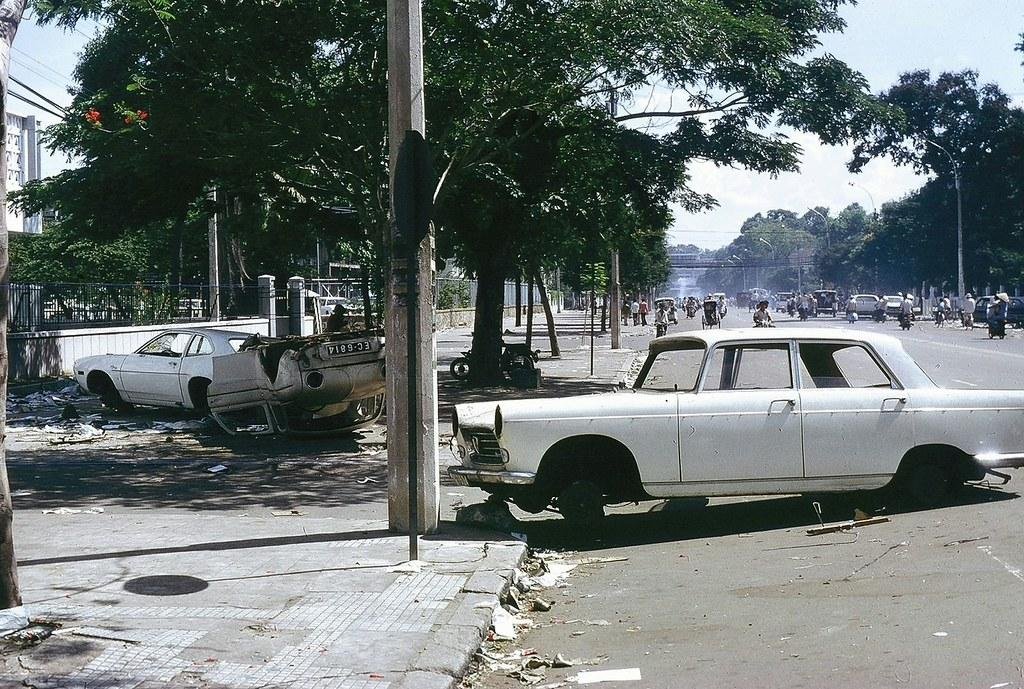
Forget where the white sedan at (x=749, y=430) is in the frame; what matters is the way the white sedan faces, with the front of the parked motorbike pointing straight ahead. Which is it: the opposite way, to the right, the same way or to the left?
the same way

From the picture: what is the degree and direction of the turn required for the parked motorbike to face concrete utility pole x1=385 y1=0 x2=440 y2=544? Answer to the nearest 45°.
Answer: approximately 90° to its left

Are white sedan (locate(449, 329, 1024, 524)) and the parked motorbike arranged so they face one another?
no

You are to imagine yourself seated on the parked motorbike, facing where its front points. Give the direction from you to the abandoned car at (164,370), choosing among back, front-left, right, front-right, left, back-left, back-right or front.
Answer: front-left

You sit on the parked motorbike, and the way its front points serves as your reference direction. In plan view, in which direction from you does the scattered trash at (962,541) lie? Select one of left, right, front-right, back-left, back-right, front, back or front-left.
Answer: left

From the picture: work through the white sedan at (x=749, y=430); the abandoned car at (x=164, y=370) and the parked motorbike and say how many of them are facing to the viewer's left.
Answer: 3

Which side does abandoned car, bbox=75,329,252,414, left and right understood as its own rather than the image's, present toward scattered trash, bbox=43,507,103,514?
left

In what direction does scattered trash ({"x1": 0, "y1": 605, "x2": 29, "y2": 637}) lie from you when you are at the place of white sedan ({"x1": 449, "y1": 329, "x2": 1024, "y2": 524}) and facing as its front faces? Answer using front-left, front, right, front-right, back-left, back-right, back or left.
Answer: front-left

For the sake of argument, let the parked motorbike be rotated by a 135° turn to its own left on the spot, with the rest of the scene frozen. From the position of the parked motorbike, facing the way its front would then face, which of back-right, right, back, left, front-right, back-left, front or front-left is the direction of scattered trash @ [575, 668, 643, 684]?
front-right

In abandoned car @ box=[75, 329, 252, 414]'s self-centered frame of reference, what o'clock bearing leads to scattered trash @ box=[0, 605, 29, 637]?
The scattered trash is roughly at 9 o'clock from the abandoned car.

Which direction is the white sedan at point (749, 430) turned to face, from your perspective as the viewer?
facing to the left of the viewer

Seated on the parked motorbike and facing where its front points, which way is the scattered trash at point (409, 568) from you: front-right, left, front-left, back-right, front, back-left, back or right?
left

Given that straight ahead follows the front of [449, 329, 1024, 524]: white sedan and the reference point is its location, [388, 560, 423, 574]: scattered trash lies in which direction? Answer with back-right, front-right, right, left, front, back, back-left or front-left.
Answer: front-left

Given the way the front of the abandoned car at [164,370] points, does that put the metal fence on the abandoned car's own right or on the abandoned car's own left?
on the abandoned car's own right

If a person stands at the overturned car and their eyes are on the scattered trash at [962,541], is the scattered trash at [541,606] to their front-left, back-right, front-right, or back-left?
front-right

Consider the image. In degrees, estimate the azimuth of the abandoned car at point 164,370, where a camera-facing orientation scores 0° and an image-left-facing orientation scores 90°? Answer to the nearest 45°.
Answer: approximately 90°

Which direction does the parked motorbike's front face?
to the viewer's left

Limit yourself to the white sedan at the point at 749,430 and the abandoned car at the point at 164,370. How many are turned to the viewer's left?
2

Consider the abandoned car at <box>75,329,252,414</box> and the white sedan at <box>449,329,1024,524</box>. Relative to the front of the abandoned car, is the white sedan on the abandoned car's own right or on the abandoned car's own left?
on the abandoned car's own left

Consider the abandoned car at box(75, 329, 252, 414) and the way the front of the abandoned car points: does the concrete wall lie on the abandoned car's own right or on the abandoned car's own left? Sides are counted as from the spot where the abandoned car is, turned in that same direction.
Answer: on the abandoned car's own right
